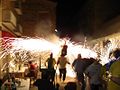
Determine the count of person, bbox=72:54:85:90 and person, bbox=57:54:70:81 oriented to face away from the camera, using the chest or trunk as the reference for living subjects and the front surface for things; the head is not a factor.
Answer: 2

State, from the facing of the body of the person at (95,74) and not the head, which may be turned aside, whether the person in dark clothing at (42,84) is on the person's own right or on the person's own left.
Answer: on the person's own left

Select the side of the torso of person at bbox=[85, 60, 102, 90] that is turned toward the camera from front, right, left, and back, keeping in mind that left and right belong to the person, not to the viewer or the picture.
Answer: back

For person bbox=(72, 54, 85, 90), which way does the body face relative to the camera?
away from the camera

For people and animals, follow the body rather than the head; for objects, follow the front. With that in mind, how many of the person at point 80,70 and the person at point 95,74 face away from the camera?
2

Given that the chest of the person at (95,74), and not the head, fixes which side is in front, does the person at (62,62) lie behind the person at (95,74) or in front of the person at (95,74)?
in front

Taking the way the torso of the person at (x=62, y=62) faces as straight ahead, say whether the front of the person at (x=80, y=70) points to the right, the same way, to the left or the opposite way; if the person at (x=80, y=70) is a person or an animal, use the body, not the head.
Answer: the same way
